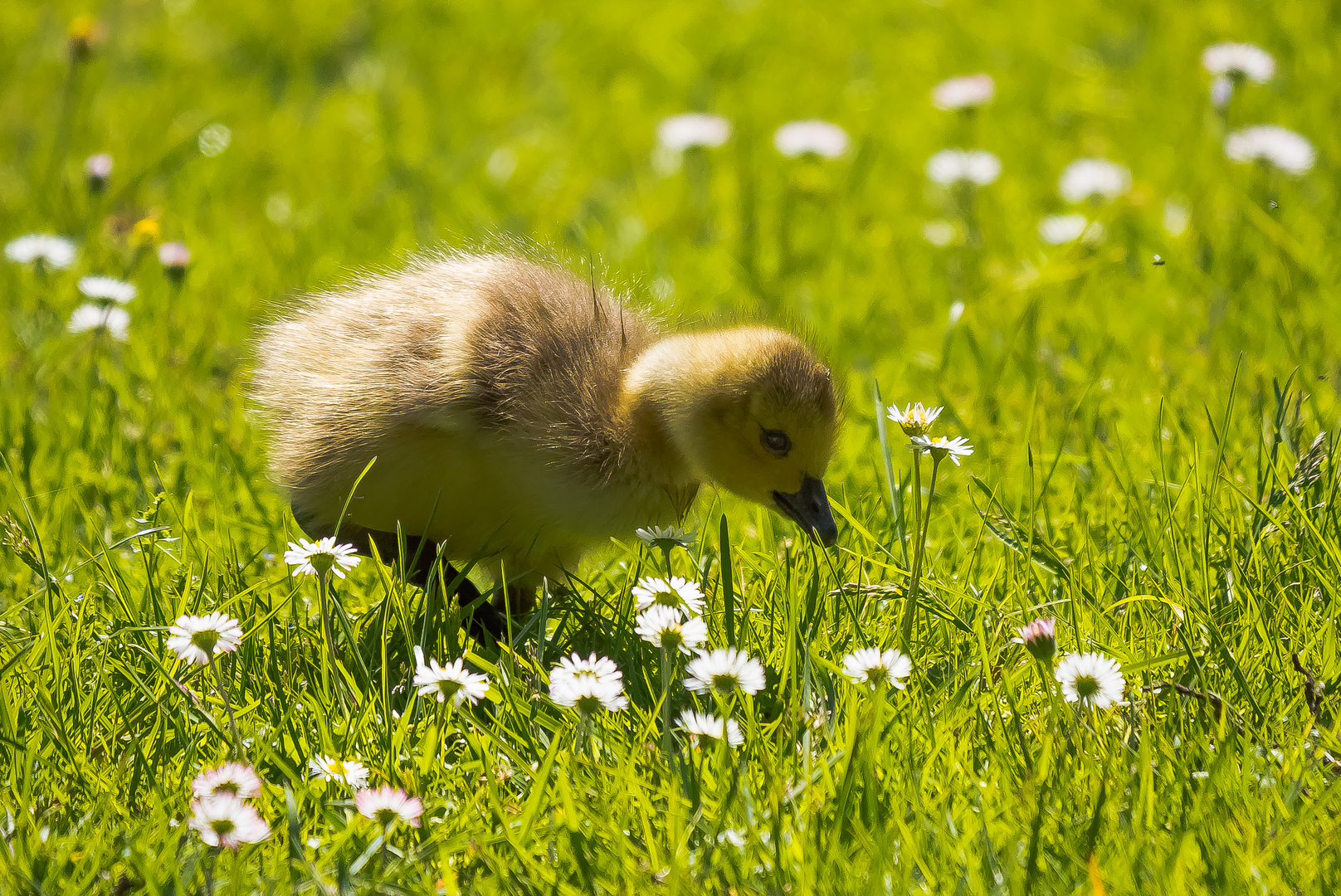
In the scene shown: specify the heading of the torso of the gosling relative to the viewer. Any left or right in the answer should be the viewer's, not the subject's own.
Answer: facing to the right of the viewer

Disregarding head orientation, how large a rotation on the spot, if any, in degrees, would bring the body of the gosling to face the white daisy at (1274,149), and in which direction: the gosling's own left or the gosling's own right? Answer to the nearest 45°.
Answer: approximately 45° to the gosling's own left

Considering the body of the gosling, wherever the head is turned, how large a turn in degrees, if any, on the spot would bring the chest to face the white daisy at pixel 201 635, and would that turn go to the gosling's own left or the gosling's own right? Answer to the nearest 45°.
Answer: approximately 135° to the gosling's own right

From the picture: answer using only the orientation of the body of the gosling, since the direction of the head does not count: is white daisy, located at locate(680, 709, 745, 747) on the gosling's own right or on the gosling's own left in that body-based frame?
on the gosling's own right

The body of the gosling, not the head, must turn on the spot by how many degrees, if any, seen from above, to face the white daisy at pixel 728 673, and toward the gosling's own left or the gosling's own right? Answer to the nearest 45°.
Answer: approximately 45° to the gosling's own right

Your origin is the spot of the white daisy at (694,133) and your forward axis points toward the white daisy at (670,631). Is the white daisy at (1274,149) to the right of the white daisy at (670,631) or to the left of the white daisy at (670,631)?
left

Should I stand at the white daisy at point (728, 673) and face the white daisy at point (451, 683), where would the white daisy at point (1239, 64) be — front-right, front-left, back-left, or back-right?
back-right

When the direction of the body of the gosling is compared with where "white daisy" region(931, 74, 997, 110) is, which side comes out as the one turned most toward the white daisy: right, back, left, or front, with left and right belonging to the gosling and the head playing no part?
left

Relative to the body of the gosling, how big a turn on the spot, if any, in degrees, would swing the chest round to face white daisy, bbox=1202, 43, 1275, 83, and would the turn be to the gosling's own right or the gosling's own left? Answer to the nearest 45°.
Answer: approximately 45° to the gosling's own left

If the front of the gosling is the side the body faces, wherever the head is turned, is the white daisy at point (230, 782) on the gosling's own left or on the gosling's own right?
on the gosling's own right

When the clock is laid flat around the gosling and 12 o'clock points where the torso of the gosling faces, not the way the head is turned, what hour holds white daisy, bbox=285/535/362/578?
The white daisy is roughly at 4 o'clock from the gosling.
